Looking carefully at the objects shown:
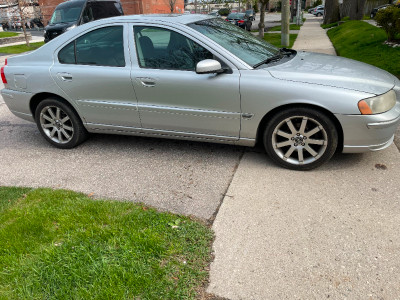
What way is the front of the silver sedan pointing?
to the viewer's right

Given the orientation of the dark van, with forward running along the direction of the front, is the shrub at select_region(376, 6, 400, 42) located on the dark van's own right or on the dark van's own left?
on the dark van's own left

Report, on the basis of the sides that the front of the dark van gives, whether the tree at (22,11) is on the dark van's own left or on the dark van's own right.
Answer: on the dark van's own right

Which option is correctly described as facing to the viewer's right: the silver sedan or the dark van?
the silver sedan

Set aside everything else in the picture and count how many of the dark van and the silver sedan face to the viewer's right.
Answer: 1

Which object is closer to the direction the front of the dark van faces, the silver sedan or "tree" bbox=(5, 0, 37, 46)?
the silver sedan

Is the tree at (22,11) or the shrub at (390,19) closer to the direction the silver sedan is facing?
the shrub

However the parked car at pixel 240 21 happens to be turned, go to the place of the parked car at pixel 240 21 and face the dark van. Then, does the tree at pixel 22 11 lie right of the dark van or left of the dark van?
right
